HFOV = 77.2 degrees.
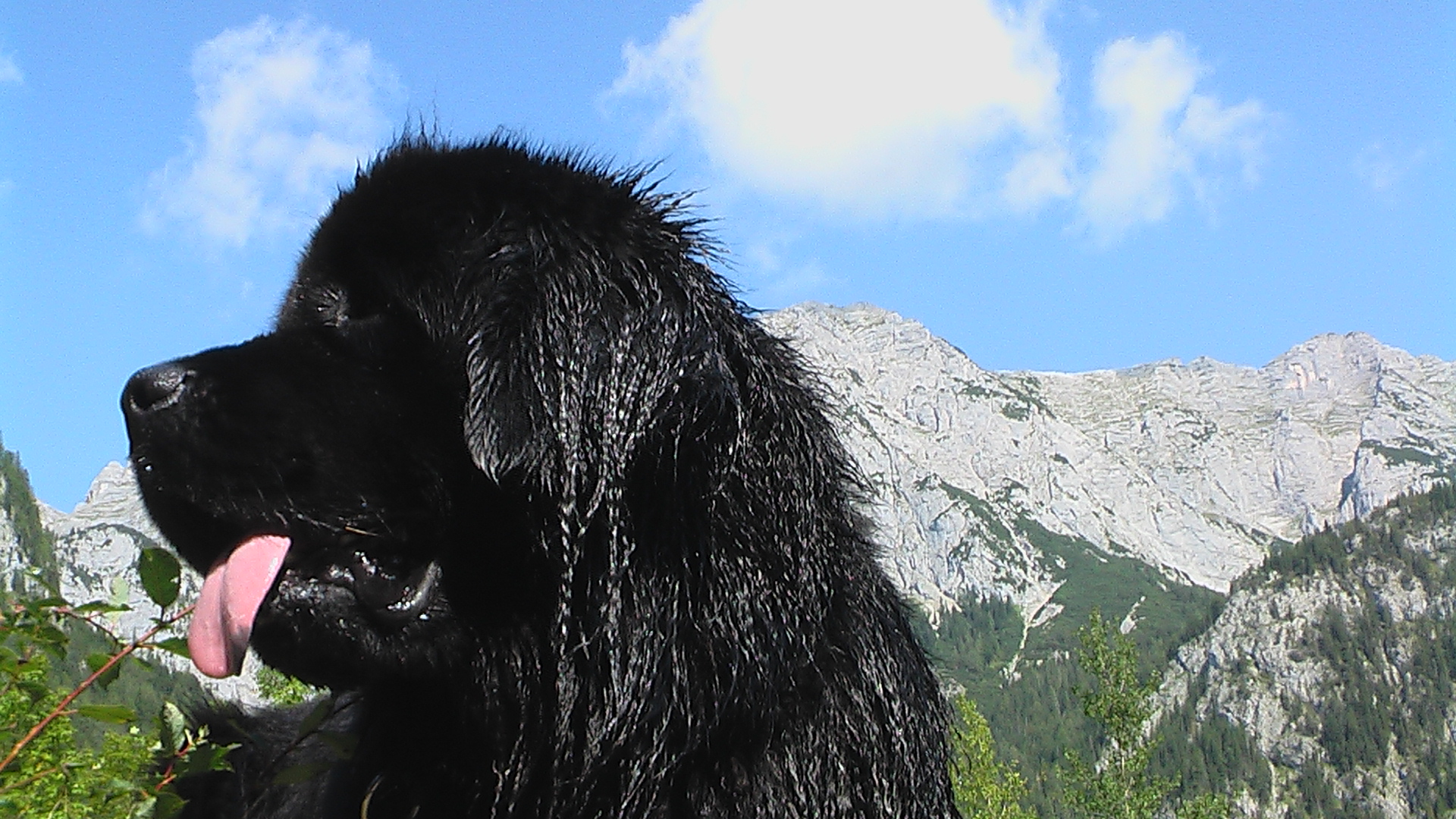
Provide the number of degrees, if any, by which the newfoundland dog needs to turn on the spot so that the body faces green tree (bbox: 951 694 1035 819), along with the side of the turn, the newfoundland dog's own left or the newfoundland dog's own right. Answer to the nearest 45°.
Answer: approximately 135° to the newfoundland dog's own right

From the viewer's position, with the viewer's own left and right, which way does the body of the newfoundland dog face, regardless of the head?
facing to the left of the viewer
